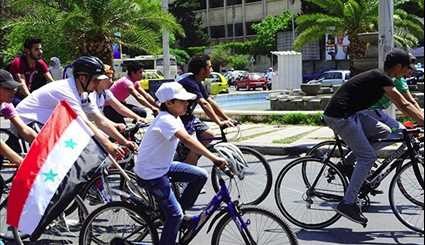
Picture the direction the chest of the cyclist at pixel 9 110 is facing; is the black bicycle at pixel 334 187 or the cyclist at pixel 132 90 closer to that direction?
the black bicycle

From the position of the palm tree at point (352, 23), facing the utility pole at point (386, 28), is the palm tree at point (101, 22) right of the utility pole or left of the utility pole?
right
